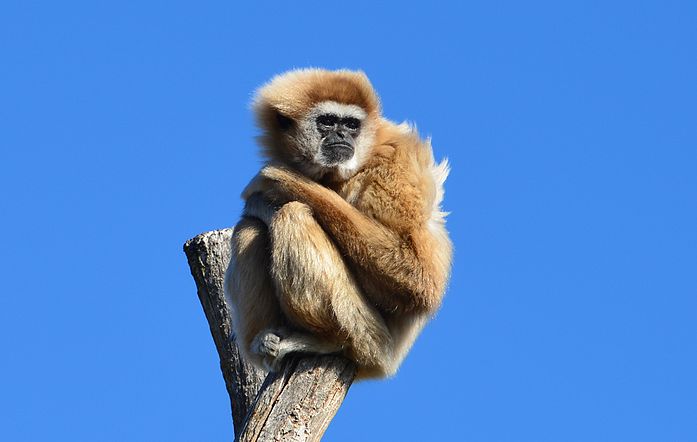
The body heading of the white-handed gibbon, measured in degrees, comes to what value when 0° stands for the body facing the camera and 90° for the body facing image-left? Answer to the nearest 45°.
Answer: approximately 45°
